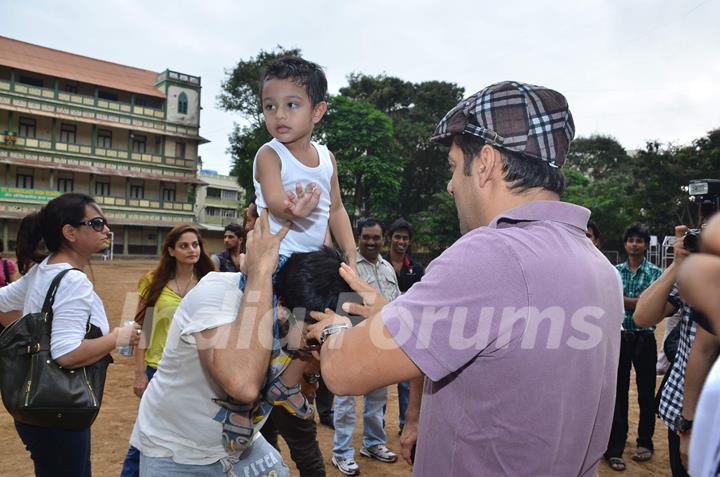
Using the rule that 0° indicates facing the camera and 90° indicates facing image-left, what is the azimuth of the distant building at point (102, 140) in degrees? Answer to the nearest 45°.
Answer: approximately 315°

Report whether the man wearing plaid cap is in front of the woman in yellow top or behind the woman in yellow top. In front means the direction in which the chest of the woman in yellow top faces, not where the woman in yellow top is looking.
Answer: in front

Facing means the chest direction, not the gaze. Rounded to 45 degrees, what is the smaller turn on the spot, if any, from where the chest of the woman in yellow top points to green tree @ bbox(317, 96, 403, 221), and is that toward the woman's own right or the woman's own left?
approximately 135° to the woman's own left

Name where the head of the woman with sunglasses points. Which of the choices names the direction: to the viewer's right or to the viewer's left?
to the viewer's right

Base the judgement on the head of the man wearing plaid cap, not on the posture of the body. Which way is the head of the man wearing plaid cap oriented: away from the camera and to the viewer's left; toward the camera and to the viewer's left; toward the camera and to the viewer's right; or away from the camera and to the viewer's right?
away from the camera and to the viewer's left

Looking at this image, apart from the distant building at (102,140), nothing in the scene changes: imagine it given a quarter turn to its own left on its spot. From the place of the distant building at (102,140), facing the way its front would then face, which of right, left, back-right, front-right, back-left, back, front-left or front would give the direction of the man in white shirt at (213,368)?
back-right

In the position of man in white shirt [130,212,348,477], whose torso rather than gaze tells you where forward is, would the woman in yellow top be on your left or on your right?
on your left

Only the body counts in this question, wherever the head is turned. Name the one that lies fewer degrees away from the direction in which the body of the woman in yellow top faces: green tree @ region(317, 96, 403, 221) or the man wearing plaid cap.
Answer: the man wearing plaid cap

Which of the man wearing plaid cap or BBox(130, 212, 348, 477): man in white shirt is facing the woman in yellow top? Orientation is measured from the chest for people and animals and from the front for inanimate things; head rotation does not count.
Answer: the man wearing plaid cap

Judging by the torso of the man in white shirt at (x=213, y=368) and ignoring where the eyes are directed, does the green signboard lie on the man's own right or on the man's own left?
on the man's own left

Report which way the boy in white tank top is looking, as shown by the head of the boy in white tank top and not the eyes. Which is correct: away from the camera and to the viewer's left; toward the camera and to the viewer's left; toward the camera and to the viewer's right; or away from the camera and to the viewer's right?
toward the camera and to the viewer's left

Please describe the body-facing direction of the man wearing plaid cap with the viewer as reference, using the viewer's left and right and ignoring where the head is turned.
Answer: facing away from the viewer and to the left of the viewer

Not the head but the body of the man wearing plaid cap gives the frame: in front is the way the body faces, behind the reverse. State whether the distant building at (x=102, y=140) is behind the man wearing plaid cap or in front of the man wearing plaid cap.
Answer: in front
